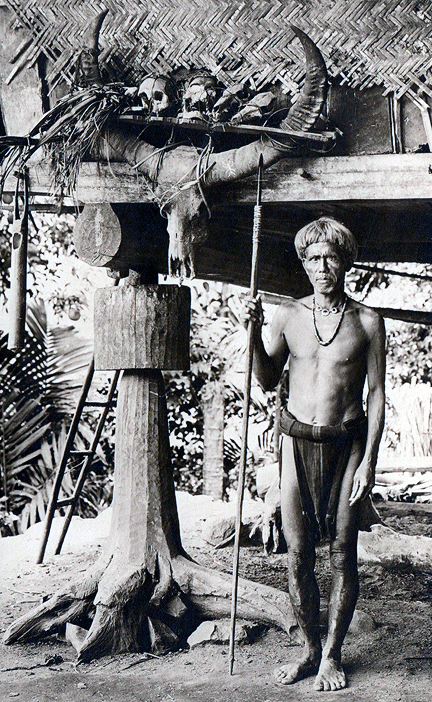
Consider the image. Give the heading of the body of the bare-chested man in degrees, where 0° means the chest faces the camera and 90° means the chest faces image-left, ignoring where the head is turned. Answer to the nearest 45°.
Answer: approximately 0°

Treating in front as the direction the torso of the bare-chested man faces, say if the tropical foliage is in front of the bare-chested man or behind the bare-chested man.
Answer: behind

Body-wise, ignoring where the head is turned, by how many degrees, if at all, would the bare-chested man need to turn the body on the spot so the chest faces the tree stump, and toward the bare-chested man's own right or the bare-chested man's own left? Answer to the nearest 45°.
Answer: approximately 135° to the bare-chested man's own right

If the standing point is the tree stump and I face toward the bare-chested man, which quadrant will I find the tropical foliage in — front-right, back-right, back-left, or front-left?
back-left

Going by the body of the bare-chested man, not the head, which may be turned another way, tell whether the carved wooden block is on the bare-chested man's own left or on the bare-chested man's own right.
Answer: on the bare-chested man's own right
